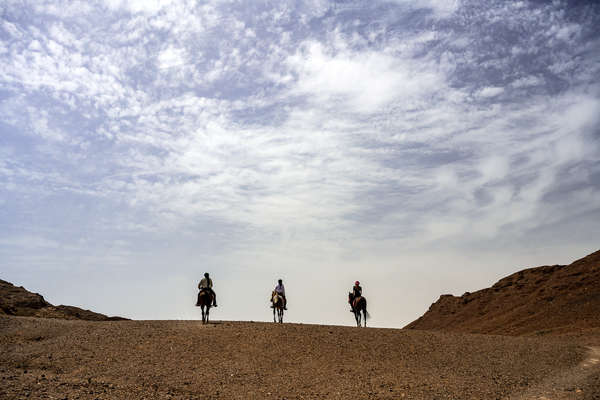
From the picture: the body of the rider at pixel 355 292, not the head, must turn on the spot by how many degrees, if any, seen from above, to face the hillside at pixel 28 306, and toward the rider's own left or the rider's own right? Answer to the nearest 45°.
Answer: approximately 45° to the rider's own right

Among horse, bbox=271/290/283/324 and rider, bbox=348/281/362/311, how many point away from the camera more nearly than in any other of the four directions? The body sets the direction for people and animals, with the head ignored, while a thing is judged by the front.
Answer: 0

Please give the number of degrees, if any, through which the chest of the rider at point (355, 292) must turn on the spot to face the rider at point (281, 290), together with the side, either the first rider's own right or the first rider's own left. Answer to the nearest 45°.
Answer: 0° — they already face them

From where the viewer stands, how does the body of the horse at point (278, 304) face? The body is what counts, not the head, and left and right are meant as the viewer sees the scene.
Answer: facing the viewer and to the left of the viewer
